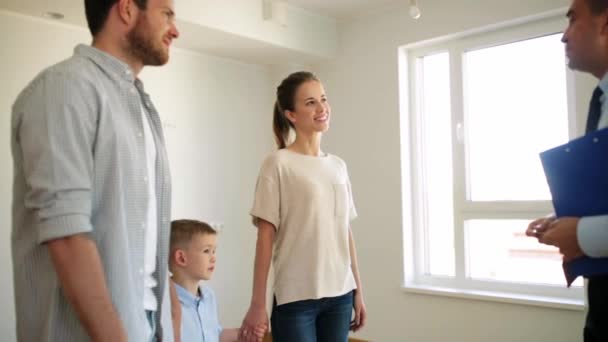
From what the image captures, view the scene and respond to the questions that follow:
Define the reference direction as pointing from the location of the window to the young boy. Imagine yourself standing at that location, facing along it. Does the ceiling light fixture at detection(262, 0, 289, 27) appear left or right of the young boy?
right

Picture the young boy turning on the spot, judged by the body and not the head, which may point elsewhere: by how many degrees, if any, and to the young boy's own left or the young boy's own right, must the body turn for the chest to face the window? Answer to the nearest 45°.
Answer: approximately 90° to the young boy's own left

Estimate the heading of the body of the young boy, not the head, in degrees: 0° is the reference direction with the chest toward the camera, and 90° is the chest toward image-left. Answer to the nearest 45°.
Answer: approximately 315°

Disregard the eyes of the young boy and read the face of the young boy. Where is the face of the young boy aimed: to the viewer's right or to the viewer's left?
to the viewer's right
